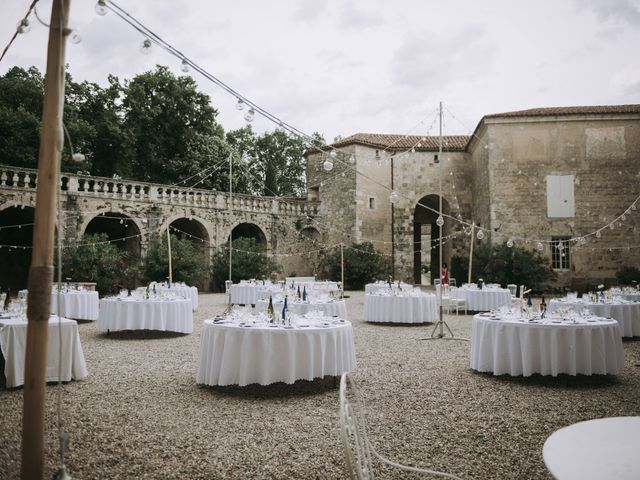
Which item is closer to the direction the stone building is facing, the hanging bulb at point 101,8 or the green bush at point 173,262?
the hanging bulb

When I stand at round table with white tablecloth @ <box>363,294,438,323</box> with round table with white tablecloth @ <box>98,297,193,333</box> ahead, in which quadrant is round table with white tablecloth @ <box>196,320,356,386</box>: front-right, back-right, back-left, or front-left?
front-left

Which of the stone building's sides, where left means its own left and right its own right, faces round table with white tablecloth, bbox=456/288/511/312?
front

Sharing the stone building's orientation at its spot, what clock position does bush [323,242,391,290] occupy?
The bush is roughly at 3 o'clock from the stone building.

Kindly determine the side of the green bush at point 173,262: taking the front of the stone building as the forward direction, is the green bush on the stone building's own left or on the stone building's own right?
on the stone building's own right

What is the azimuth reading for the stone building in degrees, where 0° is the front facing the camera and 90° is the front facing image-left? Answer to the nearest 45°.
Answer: approximately 0°

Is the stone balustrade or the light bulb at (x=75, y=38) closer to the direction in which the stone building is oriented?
the light bulb

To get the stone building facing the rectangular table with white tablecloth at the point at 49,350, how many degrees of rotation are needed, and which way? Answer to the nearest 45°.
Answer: approximately 45° to its right

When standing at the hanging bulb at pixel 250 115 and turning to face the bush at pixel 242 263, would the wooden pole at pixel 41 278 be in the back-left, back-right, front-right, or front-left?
back-left

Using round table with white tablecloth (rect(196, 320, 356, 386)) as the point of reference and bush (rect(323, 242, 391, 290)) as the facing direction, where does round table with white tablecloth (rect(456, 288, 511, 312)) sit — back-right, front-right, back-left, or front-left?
front-right

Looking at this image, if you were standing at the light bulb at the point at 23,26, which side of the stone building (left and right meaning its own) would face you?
front

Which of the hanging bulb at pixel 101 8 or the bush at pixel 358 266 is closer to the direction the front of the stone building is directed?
the hanging bulb

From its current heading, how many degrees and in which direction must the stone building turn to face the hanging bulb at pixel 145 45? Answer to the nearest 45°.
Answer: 0° — it already faces it
